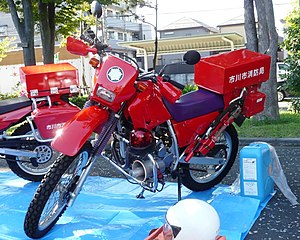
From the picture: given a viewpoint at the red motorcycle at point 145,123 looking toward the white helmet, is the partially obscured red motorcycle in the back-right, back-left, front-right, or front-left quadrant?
back-right

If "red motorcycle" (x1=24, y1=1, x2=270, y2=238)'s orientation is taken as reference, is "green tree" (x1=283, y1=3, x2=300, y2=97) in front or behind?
behind

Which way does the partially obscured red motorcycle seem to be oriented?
to the viewer's left

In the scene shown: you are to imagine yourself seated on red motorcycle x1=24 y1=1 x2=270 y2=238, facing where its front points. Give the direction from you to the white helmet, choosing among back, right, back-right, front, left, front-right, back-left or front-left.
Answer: front-left

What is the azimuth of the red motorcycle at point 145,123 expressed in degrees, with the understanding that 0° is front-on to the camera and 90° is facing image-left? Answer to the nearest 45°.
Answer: approximately 45°

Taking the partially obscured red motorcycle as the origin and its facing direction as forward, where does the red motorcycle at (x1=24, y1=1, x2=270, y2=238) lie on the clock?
The red motorcycle is roughly at 8 o'clock from the partially obscured red motorcycle.
